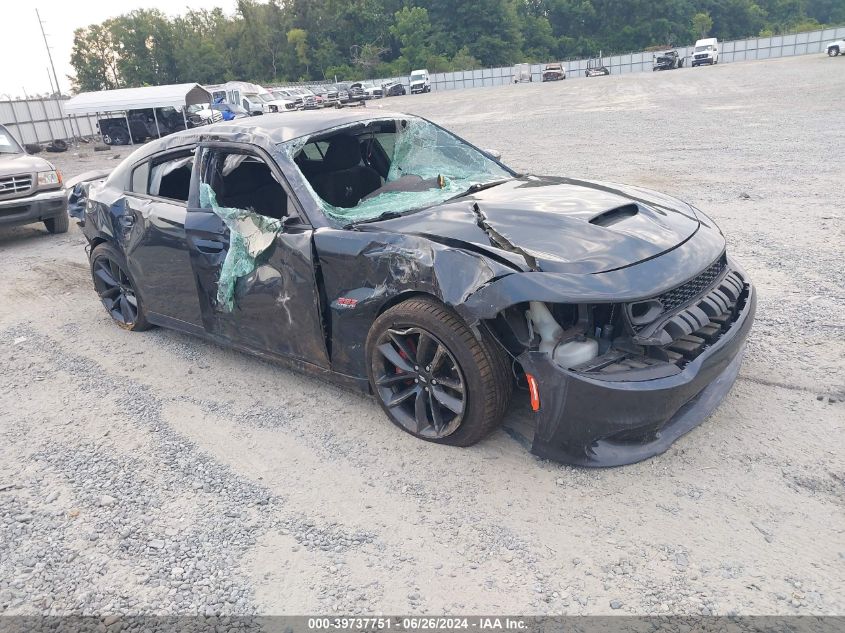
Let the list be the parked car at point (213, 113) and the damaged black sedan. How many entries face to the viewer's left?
0

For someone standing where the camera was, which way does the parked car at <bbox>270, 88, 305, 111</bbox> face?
facing the viewer and to the right of the viewer

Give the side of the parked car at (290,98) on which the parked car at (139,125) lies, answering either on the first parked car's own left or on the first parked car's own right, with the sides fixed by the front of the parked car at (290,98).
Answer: on the first parked car's own right

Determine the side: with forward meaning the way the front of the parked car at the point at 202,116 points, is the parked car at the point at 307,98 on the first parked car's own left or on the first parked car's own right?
on the first parked car's own left

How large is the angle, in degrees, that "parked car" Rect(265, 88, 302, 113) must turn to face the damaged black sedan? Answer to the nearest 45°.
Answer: approximately 45° to its right

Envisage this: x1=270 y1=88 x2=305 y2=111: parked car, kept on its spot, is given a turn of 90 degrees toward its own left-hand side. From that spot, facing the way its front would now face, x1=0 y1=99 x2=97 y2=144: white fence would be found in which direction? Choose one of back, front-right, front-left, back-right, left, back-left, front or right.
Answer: back

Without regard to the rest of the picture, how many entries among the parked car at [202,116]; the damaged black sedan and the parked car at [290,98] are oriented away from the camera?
0

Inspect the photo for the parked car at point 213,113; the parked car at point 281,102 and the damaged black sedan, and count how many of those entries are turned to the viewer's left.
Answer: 0

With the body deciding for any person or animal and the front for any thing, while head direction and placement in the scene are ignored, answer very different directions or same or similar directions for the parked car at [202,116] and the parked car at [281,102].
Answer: same or similar directions

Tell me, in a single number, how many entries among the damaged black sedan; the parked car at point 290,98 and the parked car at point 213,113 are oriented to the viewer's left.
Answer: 0

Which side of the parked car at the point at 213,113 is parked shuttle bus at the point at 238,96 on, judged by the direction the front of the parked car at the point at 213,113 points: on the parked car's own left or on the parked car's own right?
on the parked car's own left

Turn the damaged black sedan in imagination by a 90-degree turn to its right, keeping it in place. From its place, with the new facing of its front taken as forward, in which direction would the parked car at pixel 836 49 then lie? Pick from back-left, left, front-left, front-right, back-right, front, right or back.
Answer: back

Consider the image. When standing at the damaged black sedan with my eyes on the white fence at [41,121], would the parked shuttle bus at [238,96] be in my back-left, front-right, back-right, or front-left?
front-right
